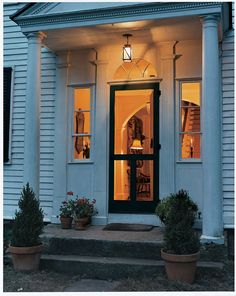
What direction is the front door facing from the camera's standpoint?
toward the camera

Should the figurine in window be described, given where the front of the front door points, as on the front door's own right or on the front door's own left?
on the front door's own right

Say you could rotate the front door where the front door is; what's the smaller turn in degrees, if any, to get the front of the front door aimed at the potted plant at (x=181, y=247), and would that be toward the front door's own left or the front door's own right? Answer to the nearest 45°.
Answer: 0° — it already faces it

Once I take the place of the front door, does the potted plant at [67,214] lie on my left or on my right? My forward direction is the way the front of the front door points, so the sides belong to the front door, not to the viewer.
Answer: on my right

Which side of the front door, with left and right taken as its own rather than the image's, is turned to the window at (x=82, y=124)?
right
